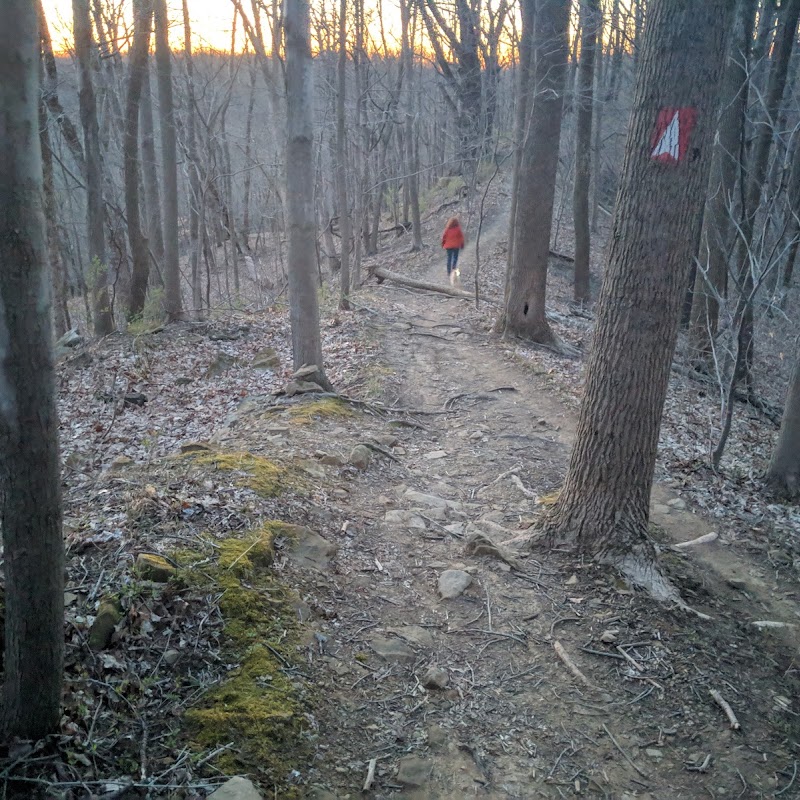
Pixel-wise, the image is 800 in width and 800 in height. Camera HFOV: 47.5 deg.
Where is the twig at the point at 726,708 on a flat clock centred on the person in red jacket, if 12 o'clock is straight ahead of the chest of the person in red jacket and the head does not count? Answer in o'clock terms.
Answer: The twig is roughly at 6 o'clock from the person in red jacket.

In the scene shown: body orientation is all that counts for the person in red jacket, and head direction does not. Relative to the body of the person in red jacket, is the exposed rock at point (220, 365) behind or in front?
behind

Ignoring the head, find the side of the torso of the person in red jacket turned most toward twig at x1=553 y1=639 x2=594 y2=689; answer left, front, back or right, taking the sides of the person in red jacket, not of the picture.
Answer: back

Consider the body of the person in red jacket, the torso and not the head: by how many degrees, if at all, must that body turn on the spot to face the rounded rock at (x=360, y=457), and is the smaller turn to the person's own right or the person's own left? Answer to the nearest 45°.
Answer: approximately 180°

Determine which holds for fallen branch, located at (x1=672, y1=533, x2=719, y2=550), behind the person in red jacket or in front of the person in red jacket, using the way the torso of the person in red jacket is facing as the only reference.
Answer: behind

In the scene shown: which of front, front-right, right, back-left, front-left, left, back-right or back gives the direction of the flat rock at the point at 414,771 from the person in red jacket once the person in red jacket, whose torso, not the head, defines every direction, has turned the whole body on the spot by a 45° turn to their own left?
back-left

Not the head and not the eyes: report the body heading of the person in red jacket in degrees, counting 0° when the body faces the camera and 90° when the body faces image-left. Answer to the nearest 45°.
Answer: approximately 180°

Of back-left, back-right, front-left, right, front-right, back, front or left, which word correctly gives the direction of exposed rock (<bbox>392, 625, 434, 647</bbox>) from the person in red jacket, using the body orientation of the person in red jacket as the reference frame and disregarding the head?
back

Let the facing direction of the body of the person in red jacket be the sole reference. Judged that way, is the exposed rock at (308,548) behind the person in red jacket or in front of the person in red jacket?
behind

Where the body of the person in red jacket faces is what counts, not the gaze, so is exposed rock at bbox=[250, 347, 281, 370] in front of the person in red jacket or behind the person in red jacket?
behind

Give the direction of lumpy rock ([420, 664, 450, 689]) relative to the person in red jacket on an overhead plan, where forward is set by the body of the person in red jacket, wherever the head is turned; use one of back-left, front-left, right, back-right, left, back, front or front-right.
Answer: back

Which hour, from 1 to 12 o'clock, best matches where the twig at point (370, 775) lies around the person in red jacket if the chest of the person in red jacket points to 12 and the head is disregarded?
The twig is roughly at 6 o'clock from the person in red jacket.

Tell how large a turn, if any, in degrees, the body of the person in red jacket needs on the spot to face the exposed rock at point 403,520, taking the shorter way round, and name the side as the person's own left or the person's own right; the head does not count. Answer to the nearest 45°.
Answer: approximately 180°
